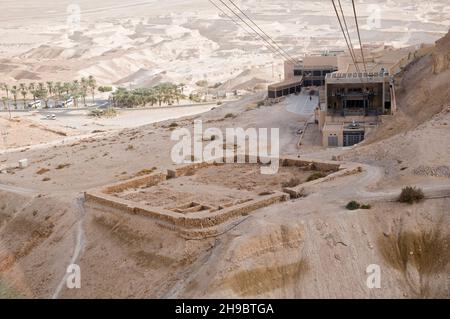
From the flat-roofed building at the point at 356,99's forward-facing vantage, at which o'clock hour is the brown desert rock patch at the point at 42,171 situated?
The brown desert rock patch is roughly at 2 o'clock from the flat-roofed building.

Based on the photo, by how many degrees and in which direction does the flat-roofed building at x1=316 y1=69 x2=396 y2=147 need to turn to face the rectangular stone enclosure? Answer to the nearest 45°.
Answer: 0° — it already faces it

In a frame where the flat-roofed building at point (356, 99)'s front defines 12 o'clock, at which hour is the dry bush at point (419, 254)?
The dry bush is roughly at 12 o'clock from the flat-roofed building.

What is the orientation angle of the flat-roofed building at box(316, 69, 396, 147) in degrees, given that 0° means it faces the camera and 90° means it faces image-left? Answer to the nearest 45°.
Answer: approximately 0°

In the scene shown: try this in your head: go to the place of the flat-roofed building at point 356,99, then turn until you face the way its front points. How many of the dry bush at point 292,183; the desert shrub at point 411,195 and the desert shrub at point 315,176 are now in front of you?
3

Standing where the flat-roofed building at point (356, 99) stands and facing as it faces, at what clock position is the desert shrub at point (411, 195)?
The desert shrub is roughly at 12 o'clock from the flat-roofed building.

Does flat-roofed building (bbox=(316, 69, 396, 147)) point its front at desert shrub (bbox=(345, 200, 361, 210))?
yes

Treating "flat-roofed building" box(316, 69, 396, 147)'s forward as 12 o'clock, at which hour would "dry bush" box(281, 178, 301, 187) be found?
The dry bush is roughly at 12 o'clock from the flat-roofed building.
